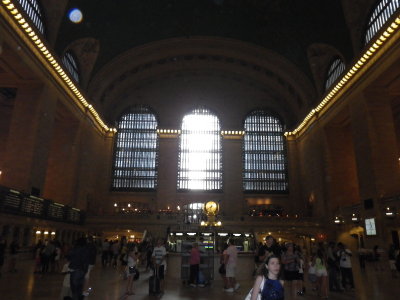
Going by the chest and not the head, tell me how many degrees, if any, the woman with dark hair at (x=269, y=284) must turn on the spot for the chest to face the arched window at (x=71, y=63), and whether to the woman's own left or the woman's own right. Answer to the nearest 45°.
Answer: approximately 180°

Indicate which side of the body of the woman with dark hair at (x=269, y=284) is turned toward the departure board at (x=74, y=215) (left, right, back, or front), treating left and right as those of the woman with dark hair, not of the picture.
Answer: back

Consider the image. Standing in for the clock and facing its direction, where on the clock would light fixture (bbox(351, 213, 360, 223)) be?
The light fixture is roughly at 8 o'clock from the clock.

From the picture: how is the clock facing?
toward the camera

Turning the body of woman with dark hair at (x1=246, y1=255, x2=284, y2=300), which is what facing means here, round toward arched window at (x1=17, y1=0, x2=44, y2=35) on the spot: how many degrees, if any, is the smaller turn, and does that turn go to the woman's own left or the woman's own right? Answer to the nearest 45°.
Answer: approximately 180°

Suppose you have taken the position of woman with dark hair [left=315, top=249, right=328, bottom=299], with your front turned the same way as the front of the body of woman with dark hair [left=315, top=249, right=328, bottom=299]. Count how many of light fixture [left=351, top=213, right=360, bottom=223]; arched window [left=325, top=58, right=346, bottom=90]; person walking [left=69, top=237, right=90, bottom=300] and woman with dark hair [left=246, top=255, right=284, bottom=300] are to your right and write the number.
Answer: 2

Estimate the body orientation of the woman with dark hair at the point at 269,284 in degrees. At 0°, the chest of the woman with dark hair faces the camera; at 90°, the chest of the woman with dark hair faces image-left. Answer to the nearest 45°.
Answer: approximately 315°
